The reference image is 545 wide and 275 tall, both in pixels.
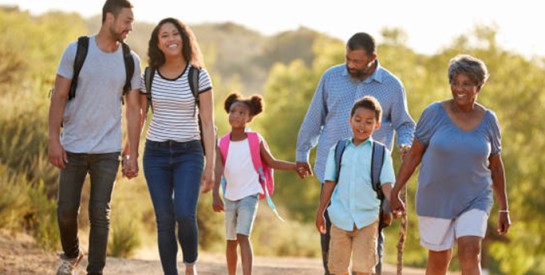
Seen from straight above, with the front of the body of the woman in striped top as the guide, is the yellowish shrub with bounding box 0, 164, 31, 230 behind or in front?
behind

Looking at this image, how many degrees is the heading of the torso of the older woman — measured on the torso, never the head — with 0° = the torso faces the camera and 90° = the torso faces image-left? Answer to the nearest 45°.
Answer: approximately 0°

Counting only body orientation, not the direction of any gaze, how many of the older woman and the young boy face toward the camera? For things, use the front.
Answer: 2
